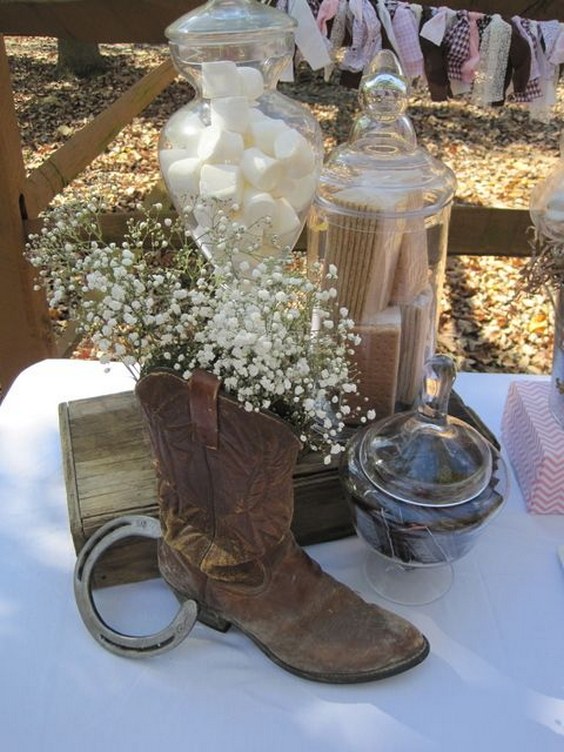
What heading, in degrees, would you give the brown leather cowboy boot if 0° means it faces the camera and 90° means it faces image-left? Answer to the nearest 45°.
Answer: approximately 315°
